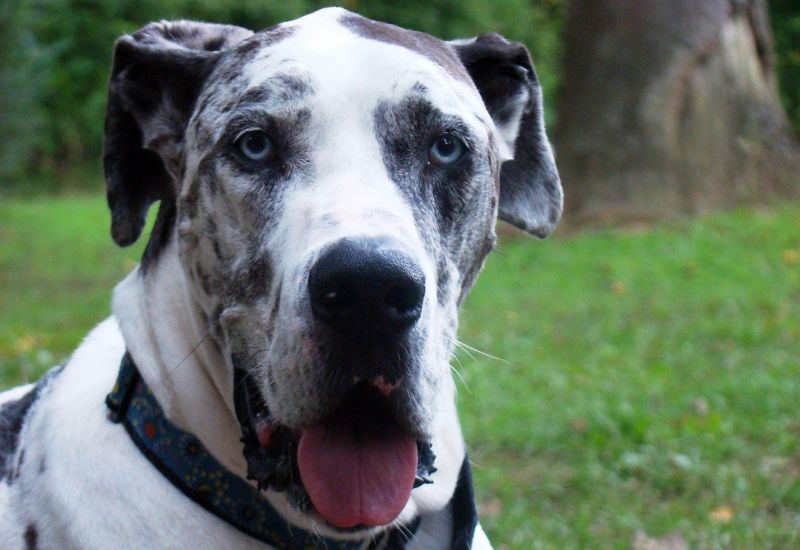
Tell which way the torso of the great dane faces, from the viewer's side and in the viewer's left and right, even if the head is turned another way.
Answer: facing the viewer and to the right of the viewer

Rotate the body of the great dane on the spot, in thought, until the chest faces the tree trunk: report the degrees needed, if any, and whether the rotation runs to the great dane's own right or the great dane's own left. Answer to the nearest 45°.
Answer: approximately 90° to the great dane's own left
